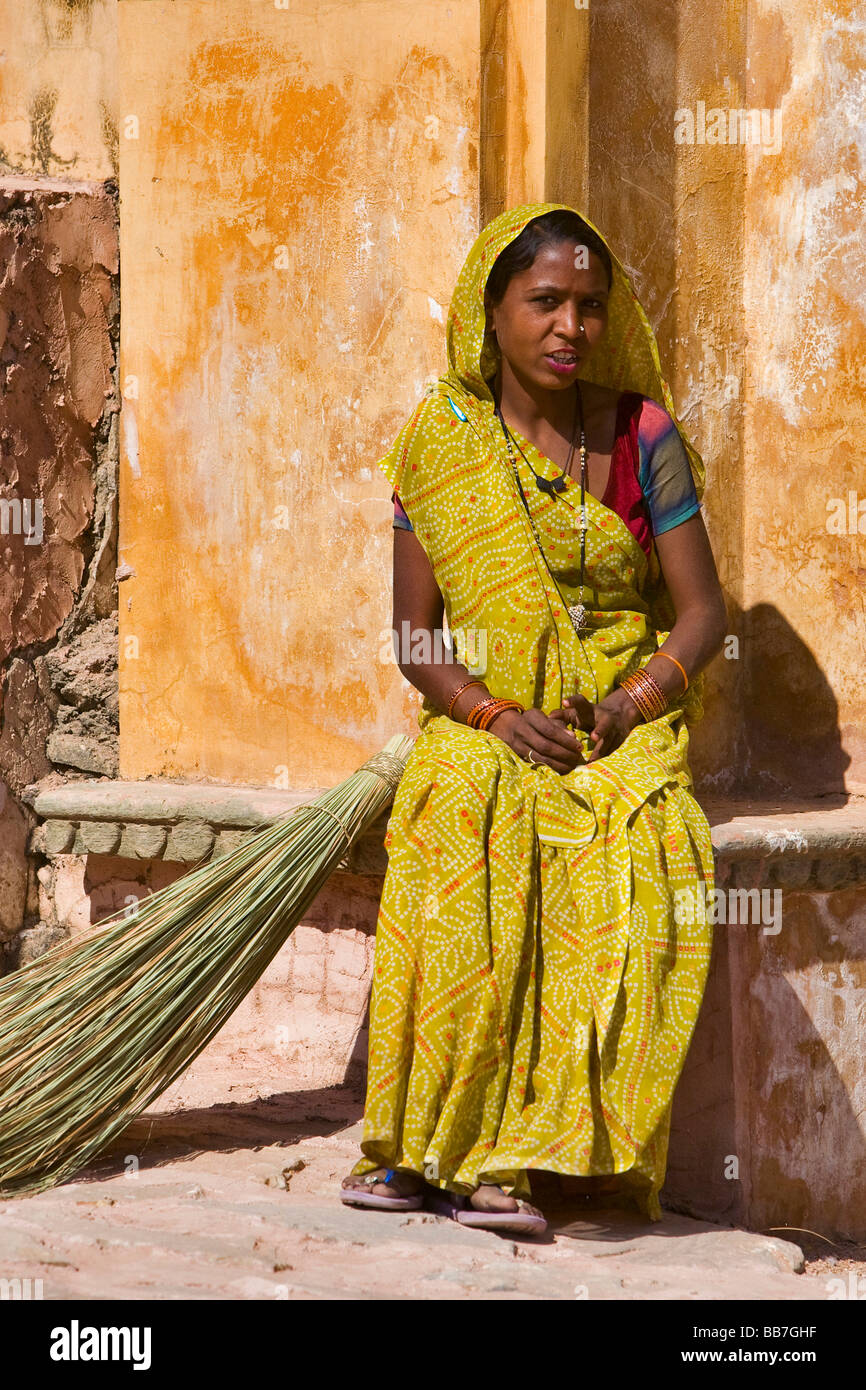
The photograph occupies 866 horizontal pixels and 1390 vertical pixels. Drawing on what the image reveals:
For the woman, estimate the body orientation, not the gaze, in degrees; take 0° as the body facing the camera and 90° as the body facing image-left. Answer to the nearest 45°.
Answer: approximately 0°

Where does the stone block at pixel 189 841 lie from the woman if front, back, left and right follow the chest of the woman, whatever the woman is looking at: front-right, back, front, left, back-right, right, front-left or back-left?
back-right

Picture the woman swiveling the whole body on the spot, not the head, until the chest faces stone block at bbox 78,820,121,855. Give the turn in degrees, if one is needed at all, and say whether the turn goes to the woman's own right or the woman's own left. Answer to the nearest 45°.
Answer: approximately 135° to the woman's own right

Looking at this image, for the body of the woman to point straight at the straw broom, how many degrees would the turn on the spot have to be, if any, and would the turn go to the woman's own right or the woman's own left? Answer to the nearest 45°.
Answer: approximately 90° to the woman's own right

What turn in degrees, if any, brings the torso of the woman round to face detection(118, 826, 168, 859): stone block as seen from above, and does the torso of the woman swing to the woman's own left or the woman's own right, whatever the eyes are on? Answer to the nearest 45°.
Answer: approximately 135° to the woman's own right
